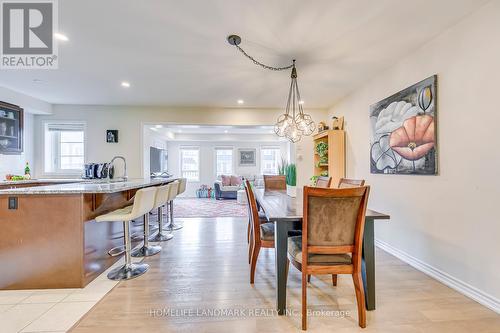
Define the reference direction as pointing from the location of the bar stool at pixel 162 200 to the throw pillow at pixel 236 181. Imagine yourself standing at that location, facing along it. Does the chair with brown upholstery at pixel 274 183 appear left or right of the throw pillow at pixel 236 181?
right

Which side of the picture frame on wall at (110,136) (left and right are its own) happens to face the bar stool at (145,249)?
front

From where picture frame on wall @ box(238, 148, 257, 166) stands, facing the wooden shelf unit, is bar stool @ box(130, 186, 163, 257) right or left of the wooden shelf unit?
right

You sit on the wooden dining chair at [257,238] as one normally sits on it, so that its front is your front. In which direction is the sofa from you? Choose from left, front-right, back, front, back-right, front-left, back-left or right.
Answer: left

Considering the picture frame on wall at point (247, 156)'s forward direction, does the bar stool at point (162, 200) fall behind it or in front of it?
in front

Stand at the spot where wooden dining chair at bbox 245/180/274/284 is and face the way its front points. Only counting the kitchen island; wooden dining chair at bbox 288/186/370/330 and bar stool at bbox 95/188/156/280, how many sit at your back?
2

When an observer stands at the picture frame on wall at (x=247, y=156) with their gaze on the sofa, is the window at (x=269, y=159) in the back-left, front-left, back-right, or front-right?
back-left

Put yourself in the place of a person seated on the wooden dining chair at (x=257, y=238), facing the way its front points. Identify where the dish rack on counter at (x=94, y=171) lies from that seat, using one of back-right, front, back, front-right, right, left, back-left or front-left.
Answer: back-left

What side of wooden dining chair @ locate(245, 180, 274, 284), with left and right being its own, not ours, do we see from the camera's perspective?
right

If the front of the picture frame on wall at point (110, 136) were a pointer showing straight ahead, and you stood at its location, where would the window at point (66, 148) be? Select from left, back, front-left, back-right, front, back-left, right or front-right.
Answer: back-right

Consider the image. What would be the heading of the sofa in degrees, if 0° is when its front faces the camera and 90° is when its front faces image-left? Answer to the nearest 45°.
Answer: approximately 0°

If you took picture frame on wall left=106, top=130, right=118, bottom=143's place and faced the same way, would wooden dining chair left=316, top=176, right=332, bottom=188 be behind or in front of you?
in front

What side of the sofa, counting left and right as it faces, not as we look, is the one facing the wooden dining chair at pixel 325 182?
front
